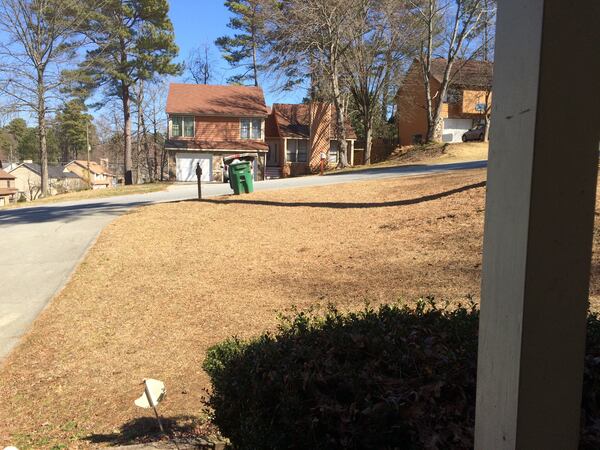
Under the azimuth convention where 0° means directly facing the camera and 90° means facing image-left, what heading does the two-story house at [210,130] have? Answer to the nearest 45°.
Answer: approximately 0°

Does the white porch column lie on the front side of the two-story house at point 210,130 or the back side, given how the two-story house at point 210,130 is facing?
on the front side

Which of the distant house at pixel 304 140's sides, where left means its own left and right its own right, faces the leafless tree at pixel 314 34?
front

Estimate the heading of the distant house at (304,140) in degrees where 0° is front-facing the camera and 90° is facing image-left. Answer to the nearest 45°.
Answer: approximately 0°

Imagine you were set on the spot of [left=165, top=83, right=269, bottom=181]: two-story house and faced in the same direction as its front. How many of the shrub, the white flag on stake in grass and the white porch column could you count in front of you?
3

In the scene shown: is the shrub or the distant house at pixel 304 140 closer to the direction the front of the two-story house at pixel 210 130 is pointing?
the shrub

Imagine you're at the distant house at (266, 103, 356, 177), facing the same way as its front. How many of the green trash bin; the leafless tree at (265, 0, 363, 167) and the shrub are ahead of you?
3

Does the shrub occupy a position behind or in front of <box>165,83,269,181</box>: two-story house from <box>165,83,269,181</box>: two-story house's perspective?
in front

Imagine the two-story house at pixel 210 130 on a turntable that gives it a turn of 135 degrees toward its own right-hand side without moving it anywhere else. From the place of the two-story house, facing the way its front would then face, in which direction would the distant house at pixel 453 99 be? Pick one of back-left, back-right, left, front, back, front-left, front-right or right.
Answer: back-right

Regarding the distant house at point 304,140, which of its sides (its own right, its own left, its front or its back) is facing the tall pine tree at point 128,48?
right

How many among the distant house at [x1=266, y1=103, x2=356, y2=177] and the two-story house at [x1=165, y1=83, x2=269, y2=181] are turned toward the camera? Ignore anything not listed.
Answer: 2
